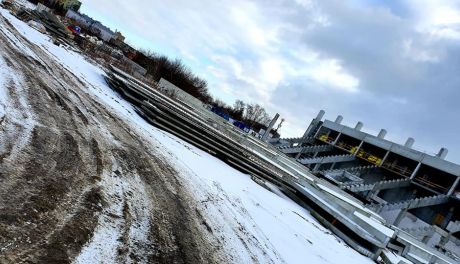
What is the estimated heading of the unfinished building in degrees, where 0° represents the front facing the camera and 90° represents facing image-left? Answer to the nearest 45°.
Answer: approximately 45°
